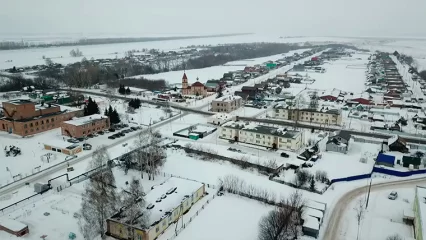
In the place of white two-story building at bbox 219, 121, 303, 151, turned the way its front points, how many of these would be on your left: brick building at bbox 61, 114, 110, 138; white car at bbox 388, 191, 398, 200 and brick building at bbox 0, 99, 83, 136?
1

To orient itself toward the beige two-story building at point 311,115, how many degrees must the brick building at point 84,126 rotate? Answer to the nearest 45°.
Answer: approximately 45° to its left

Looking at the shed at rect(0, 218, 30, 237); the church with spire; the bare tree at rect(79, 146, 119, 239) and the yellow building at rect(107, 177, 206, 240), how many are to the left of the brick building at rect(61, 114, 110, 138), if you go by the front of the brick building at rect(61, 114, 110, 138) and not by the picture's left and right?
1

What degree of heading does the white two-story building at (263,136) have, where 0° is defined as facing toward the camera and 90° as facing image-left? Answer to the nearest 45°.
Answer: approximately 45°

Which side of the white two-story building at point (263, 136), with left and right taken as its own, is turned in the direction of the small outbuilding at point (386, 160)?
left

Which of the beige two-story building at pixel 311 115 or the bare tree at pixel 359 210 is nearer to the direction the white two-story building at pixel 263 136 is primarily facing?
the bare tree

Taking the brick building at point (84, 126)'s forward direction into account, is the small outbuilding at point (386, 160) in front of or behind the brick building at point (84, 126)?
in front

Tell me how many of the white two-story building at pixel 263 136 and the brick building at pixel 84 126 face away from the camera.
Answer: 0

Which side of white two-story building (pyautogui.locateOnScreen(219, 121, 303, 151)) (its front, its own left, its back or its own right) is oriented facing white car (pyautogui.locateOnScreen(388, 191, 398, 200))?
left
